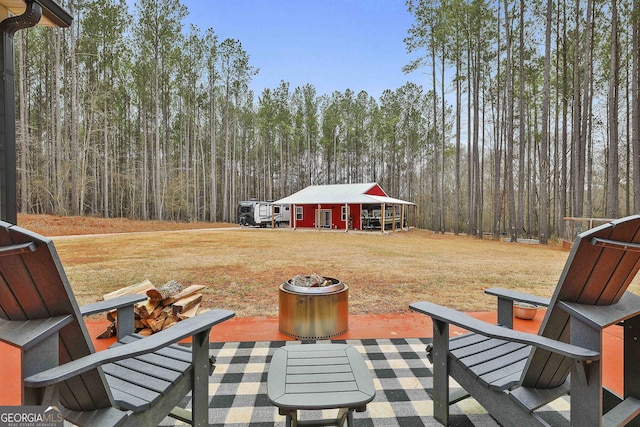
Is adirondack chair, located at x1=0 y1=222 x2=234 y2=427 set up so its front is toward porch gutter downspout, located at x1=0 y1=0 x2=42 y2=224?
no

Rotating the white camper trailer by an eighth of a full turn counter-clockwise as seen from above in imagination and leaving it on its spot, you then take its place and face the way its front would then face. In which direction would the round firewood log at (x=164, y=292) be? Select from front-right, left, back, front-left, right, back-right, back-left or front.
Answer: front

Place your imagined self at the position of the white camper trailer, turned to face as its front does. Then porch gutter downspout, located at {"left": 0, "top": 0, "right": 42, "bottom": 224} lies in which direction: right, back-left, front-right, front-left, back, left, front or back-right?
front-left

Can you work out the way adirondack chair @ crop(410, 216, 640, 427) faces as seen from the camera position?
facing away from the viewer and to the left of the viewer

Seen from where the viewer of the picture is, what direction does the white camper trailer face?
facing the viewer and to the left of the viewer

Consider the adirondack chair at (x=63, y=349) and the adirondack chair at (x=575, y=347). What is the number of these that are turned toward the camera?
0

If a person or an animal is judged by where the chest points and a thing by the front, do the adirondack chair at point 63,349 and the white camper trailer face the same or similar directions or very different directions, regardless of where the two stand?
very different directions

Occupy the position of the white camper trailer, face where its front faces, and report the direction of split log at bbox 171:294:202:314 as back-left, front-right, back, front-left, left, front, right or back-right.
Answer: front-left

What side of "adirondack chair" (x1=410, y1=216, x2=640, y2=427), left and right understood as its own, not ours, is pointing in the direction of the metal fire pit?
front

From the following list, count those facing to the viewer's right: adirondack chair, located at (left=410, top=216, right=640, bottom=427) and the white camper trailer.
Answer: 0

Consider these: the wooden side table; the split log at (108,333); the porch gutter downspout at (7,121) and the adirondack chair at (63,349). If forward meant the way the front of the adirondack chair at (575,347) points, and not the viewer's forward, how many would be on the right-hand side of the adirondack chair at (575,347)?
0

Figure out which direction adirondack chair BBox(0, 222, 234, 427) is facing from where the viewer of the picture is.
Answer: facing away from the viewer and to the right of the viewer
